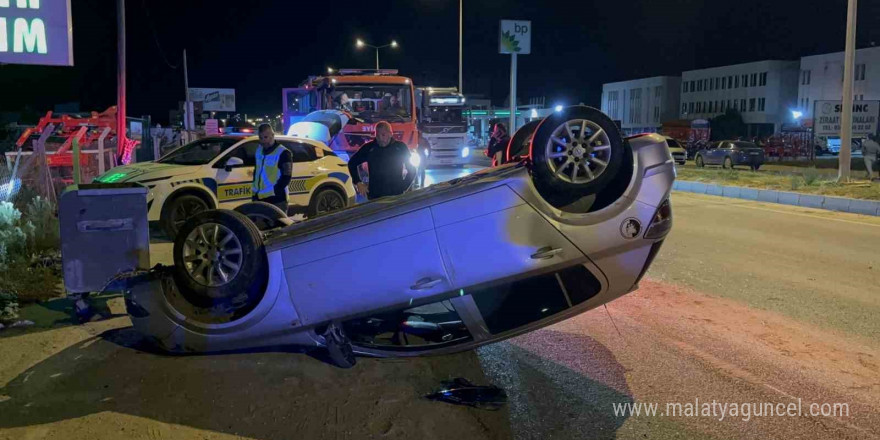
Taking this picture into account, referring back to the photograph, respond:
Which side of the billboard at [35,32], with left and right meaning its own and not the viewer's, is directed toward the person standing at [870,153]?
left

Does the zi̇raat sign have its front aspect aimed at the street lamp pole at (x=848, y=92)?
yes

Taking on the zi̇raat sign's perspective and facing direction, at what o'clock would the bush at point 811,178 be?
The bush is roughly at 12 o'clock from the zi̇raat sign.

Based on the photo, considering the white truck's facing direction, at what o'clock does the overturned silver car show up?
The overturned silver car is roughly at 12 o'clock from the white truck.

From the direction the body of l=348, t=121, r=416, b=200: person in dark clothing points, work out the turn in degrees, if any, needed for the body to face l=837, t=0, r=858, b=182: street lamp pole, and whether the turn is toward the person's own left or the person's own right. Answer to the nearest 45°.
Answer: approximately 135° to the person's own left

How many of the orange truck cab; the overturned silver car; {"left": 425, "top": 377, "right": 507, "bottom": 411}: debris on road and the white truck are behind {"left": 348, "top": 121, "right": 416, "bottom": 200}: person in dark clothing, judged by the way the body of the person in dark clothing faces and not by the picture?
2

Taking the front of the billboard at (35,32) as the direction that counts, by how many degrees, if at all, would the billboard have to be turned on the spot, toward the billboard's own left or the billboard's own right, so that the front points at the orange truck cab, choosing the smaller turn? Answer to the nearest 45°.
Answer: approximately 135° to the billboard's own left

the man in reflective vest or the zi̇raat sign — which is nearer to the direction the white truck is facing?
the man in reflective vest

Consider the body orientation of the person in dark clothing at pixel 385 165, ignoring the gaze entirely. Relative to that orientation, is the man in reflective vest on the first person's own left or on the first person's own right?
on the first person's own right

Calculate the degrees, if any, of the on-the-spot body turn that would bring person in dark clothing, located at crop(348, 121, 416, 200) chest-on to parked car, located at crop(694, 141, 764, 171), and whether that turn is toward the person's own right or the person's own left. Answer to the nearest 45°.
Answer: approximately 135° to the person's own left
